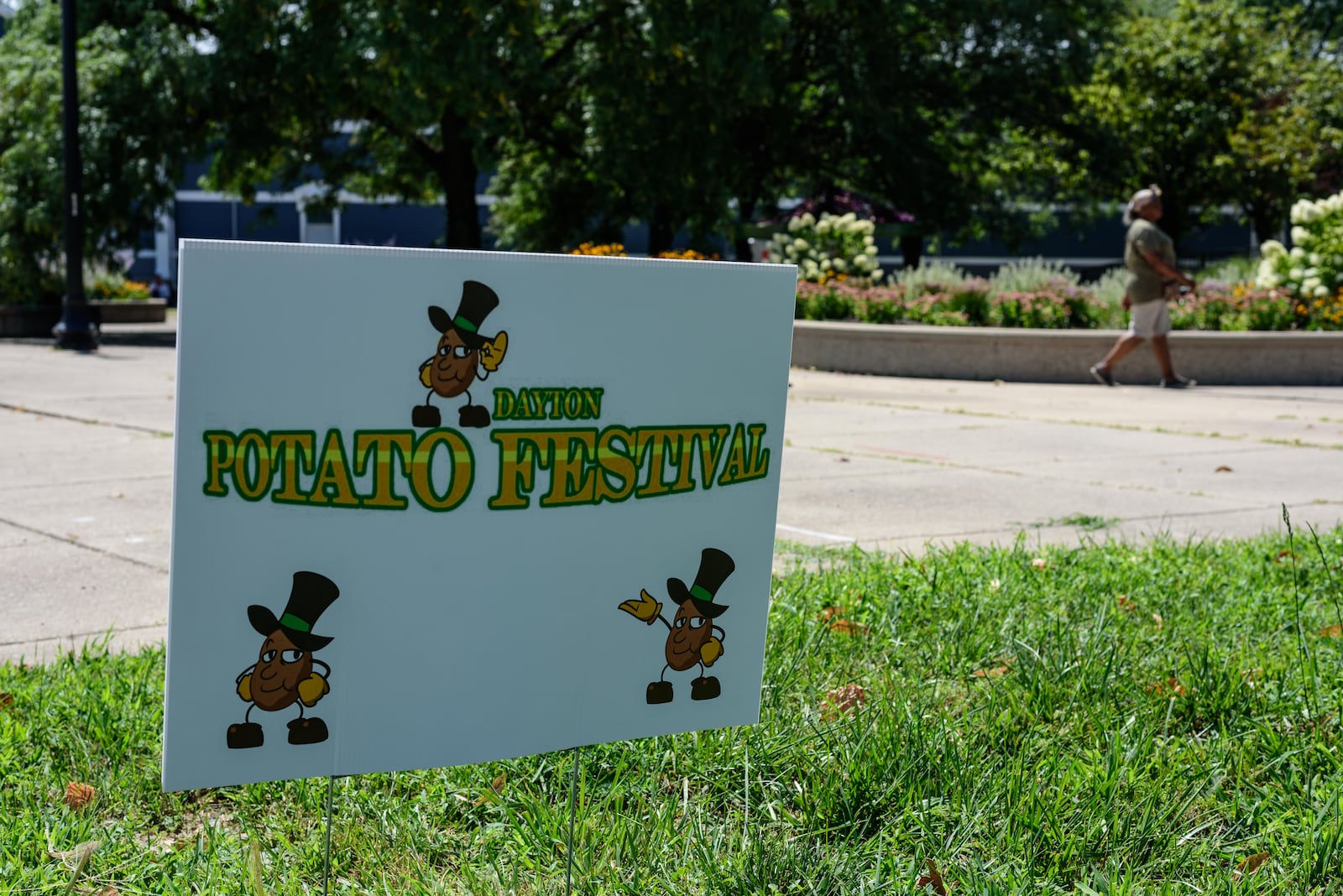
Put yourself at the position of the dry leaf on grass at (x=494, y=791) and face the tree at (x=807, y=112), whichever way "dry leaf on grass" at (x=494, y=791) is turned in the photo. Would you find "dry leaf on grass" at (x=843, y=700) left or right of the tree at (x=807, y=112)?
right

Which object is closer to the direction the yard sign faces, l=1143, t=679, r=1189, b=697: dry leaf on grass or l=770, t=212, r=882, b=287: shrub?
the dry leaf on grass

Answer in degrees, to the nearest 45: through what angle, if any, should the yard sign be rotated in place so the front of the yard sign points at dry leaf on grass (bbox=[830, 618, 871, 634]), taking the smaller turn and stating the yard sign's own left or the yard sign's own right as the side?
approximately 90° to the yard sign's own left

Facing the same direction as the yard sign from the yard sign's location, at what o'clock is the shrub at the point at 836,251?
The shrub is roughly at 8 o'clock from the yard sign.

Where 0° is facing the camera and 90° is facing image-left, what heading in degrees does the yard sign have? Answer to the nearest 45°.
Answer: approximately 315°

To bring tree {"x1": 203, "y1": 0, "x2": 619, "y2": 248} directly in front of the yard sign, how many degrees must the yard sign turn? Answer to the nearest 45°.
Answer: approximately 135° to its left

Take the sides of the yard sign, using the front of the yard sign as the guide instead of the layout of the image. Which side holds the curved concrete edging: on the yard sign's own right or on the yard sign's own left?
on the yard sign's own left

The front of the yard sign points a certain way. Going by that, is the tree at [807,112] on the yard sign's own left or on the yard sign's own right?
on the yard sign's own left

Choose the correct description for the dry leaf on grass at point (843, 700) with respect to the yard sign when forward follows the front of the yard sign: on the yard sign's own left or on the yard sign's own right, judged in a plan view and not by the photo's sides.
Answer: on the yard sign's own left

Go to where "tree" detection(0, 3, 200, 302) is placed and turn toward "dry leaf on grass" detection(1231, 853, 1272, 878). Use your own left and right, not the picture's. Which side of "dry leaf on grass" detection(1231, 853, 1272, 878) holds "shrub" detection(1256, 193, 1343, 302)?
left

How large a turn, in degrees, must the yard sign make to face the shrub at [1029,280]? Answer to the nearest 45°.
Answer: approximately 90° to its left

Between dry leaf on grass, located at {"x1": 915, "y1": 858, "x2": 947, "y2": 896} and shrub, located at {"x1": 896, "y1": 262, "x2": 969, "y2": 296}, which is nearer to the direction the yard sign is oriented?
the dry leaf on grass

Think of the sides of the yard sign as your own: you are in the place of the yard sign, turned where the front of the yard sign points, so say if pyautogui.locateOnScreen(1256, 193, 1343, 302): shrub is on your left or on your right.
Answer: on your left
